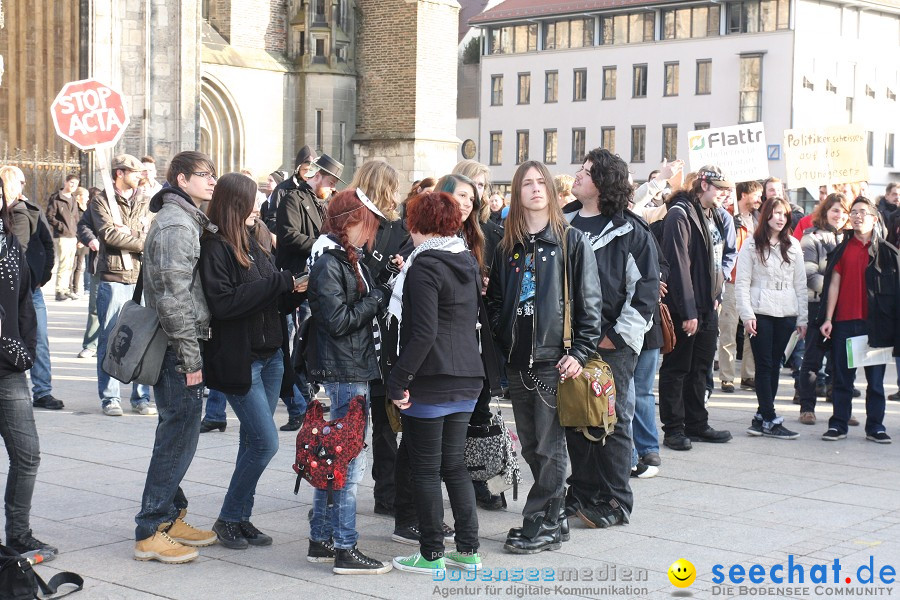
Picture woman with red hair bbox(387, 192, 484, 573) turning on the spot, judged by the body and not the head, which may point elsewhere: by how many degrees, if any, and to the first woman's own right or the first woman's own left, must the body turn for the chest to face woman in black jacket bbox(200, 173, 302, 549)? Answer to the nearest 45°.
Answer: approximately 45° to the first woman's own left

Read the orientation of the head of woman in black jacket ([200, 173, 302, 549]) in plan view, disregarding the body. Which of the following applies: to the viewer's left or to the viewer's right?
to the viewer's right

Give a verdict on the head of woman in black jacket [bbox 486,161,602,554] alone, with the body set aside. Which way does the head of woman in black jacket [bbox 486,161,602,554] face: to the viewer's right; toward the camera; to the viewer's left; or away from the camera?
toward the camera

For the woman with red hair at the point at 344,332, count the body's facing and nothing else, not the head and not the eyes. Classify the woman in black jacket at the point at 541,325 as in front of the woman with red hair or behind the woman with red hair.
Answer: in front

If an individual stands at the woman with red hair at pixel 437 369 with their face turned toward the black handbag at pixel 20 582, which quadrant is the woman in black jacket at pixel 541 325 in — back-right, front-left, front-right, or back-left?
back-right

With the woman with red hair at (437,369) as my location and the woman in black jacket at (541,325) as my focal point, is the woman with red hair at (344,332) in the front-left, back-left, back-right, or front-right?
back-left

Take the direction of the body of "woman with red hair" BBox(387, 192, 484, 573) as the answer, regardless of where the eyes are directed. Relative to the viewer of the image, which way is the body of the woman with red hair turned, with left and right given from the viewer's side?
facing away from the viewer and to the left of the viewer

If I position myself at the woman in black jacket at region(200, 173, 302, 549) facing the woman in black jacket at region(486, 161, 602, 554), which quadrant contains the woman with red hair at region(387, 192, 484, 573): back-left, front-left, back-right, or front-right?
front-right
